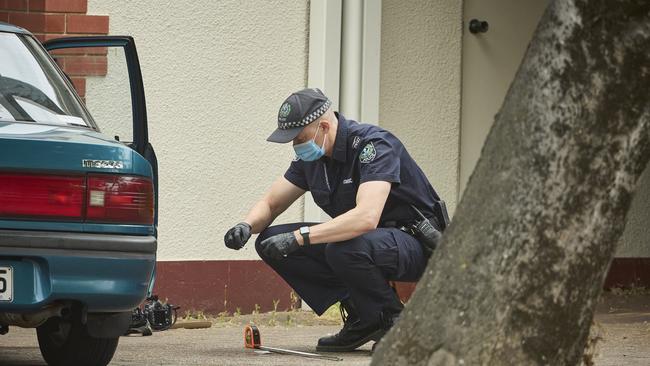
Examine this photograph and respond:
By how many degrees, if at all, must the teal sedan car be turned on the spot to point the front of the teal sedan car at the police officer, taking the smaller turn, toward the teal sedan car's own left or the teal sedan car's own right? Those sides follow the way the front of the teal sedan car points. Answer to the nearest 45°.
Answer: approximately 45° to the teal sedan car's own right

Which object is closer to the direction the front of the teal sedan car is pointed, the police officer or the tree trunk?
the police officer

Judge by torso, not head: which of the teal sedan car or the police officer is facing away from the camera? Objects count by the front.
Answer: the teal sedan car

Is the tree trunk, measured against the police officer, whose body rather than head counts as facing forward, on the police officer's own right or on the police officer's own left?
on the police officer's own left

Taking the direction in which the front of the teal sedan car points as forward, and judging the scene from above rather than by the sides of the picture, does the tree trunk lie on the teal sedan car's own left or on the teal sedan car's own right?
on the teal sedan car's own right

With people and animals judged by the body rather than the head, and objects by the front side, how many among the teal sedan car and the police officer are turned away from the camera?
1

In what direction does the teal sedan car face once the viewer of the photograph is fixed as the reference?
facing away from the viewer

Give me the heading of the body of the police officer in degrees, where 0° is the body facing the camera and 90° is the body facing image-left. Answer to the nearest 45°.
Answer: approximately 45°

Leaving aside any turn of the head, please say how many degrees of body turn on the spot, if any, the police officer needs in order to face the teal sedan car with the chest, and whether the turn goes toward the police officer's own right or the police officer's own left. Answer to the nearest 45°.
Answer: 0° — they already face it
